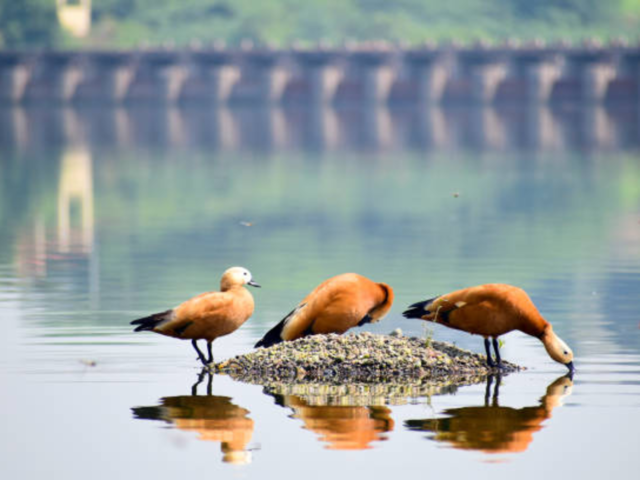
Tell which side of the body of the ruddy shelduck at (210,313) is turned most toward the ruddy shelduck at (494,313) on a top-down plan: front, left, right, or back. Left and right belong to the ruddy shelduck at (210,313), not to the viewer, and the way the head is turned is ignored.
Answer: front

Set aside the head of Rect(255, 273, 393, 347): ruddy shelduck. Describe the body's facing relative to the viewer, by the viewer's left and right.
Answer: facing to the right of the viewer

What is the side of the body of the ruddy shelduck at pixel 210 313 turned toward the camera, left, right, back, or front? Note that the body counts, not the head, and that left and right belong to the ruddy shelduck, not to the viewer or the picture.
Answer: right

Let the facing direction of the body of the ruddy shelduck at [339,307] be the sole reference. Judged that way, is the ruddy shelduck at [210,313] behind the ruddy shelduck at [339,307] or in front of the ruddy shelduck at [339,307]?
behind

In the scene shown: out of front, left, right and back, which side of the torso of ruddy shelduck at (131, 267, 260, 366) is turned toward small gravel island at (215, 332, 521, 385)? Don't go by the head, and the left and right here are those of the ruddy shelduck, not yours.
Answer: front

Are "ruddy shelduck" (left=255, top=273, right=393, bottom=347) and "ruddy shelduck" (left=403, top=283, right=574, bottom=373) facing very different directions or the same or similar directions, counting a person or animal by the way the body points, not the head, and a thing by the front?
same or similar directions

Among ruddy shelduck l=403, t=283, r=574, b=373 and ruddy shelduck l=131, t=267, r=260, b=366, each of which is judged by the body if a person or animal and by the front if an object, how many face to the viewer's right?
2

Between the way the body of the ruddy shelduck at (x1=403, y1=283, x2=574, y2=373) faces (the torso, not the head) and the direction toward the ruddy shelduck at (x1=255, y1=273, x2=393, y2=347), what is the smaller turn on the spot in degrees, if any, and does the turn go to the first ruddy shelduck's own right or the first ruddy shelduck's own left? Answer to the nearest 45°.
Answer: approximately 180°

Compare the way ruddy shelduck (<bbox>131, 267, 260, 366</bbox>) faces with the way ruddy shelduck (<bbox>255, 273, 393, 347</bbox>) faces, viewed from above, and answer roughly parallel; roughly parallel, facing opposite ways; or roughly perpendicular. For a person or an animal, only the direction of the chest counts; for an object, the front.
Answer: roughly parallel

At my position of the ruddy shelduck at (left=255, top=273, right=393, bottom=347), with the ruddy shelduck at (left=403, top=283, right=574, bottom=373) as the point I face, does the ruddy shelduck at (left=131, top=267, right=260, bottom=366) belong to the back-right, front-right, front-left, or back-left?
back-right

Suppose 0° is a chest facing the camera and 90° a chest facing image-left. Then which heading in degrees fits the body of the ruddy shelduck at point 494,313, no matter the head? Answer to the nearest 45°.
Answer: approximately 270°

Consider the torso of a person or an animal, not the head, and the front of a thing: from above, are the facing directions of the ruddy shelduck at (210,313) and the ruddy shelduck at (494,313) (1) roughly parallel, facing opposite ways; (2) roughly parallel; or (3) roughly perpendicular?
roughly parallel

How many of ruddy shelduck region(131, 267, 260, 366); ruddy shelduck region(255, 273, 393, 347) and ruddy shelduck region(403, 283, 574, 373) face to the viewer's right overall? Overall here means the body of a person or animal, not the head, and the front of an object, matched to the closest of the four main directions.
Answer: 3
